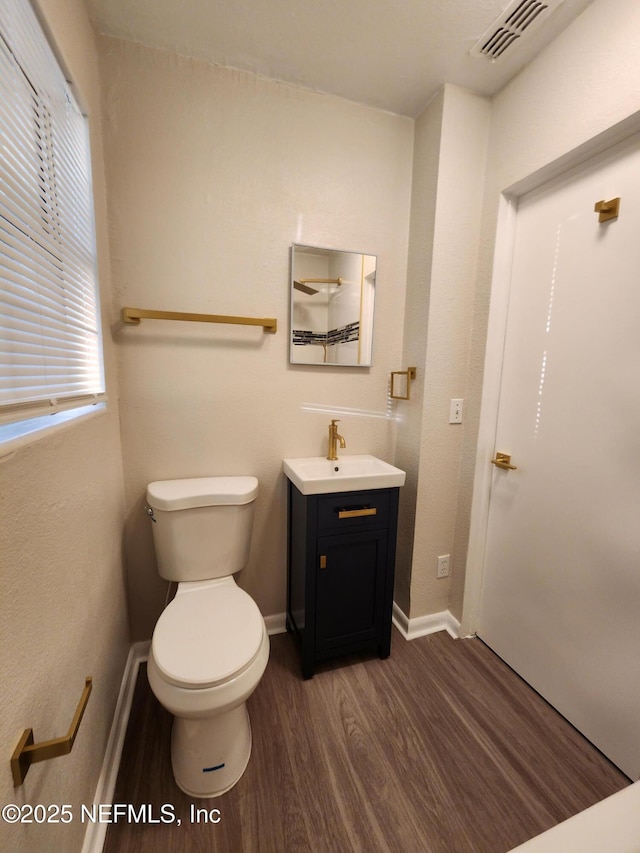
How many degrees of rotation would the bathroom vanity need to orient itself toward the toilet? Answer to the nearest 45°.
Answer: approximately 45° to its right

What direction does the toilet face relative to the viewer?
toward the camera

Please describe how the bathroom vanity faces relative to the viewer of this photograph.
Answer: facing the viewer

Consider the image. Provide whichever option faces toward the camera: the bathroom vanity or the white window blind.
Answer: the bathroom vanity

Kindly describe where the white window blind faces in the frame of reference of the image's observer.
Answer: facing to the right of the viewer

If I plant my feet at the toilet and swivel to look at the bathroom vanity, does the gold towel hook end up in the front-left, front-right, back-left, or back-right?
front-right

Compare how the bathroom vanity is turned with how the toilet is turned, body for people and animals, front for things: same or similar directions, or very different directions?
same or similar directions

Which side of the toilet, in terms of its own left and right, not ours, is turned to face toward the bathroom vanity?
left

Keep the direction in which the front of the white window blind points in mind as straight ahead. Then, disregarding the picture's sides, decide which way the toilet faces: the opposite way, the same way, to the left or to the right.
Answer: to the right

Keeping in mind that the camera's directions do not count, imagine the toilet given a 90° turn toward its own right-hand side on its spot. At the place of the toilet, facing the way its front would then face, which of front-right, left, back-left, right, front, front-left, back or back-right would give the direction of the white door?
back

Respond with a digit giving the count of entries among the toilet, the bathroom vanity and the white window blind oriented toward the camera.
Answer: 2
